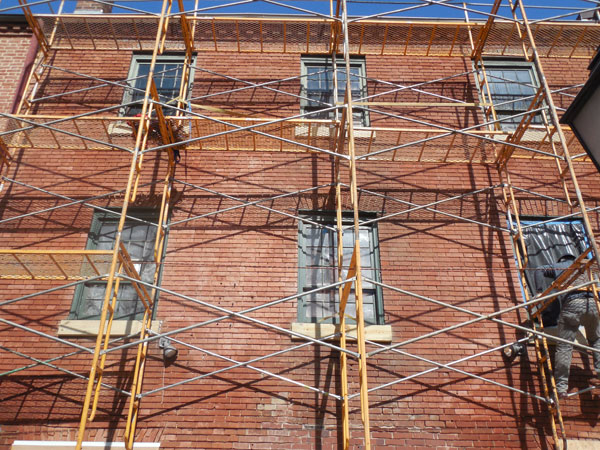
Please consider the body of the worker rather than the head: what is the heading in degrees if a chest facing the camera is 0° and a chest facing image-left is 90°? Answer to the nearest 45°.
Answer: approximately 135°

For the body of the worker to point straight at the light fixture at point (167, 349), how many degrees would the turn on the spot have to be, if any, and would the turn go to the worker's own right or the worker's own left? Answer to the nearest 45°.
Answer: approximately 90° to the worker's own left
